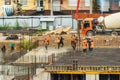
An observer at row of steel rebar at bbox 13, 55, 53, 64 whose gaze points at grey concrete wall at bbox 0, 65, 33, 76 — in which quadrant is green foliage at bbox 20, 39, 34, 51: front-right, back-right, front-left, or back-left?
back-right

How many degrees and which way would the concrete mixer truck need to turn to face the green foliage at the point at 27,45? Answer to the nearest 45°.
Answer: approximately 45° to its left

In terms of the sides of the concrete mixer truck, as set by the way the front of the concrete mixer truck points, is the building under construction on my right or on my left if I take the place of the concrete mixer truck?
on my left

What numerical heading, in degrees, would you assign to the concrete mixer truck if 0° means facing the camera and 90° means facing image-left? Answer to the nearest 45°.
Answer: approximately 90°

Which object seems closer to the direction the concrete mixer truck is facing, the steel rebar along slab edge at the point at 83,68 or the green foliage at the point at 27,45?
the green foliage

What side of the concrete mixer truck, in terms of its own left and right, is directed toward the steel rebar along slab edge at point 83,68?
left
